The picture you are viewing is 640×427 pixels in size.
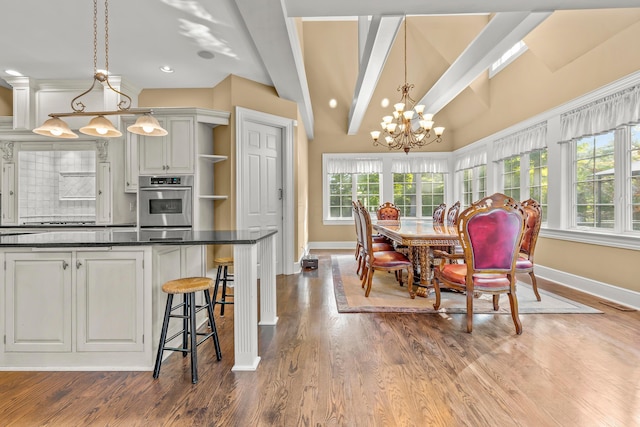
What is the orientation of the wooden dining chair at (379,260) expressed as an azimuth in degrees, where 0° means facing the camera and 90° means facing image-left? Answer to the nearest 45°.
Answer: approximately 270°

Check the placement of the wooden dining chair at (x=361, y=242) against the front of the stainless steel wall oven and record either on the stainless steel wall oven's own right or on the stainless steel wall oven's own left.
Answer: on the stainless steel wall oven's own left

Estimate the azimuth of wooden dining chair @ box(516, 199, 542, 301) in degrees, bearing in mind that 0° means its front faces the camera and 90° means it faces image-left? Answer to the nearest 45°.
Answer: approximately 45°

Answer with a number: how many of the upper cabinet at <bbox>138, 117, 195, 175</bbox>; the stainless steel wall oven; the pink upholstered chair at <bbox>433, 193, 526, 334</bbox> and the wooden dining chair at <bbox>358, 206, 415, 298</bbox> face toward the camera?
2

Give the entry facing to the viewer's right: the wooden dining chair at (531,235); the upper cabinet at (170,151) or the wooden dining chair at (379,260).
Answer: the wooden dining chair at (379,260)

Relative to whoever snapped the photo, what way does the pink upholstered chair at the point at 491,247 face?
facing away from the viewer and to the left of the viewer

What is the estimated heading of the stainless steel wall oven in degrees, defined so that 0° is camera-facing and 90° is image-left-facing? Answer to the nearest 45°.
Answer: approximately 0°

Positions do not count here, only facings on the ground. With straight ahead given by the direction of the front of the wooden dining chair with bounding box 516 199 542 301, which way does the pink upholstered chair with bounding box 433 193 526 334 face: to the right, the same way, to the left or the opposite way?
to the right

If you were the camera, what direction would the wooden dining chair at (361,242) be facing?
facing to the right of the viewer
